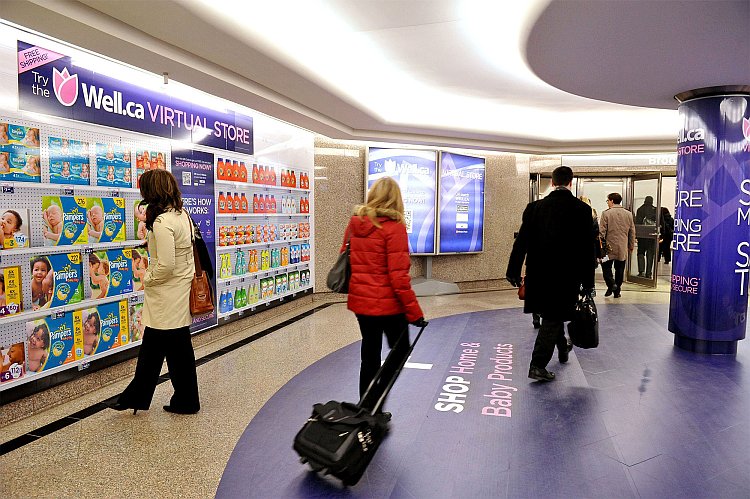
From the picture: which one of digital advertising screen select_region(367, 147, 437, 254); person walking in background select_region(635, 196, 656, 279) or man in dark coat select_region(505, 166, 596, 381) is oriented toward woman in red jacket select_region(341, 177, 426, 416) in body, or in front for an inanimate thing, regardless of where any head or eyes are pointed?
the digital advertising screen

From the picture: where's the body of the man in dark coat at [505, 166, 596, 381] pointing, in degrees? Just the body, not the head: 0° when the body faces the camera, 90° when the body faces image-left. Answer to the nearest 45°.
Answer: approximately 180°

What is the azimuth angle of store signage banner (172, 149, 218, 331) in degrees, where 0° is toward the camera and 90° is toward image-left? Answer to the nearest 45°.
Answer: approximately 315°

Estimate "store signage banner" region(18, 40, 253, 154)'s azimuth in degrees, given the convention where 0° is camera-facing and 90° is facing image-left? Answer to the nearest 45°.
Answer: approximately 315°

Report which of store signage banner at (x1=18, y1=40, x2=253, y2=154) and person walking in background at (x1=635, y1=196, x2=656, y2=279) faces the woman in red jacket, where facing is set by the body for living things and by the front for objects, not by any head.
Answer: the store signage banner

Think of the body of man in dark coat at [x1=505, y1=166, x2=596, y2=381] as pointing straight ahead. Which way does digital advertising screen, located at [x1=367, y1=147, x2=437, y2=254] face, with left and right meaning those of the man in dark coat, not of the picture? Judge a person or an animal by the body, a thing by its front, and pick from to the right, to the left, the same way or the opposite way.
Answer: the opposite way

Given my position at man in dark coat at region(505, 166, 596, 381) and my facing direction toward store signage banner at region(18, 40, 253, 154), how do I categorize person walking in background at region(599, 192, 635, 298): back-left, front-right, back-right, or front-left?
back-right

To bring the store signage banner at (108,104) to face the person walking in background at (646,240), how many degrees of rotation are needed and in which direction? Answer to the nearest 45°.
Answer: approximately 45° to its left

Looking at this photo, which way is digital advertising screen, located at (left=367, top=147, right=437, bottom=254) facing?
toward the camera

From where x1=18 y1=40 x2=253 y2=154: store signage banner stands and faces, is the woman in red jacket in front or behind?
in front

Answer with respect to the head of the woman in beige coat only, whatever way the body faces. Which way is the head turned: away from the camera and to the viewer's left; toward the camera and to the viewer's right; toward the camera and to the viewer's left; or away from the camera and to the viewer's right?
away from the camera and to the viewer's left

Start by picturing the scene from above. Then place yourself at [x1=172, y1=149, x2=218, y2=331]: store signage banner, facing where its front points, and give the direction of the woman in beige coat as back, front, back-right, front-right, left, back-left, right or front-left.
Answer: front-right

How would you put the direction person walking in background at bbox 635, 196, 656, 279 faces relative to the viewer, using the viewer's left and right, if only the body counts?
facing away from the viewer

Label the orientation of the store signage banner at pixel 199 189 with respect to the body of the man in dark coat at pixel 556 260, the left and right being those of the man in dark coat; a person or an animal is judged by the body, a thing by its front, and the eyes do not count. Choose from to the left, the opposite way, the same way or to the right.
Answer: to the right

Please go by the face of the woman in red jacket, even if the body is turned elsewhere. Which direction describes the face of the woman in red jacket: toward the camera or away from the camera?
away from the camera

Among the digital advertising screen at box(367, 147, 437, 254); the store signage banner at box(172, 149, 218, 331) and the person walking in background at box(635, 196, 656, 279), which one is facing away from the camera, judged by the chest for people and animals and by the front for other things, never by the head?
the person walking in background

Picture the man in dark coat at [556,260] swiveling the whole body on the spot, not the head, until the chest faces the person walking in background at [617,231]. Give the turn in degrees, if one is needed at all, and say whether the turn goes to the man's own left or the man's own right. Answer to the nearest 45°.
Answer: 0° — they already face them
